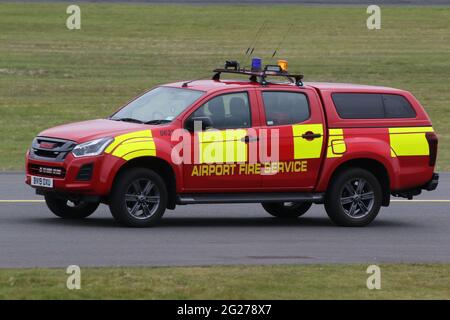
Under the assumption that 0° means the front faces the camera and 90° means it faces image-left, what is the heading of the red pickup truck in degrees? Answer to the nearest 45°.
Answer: approximately 45°
